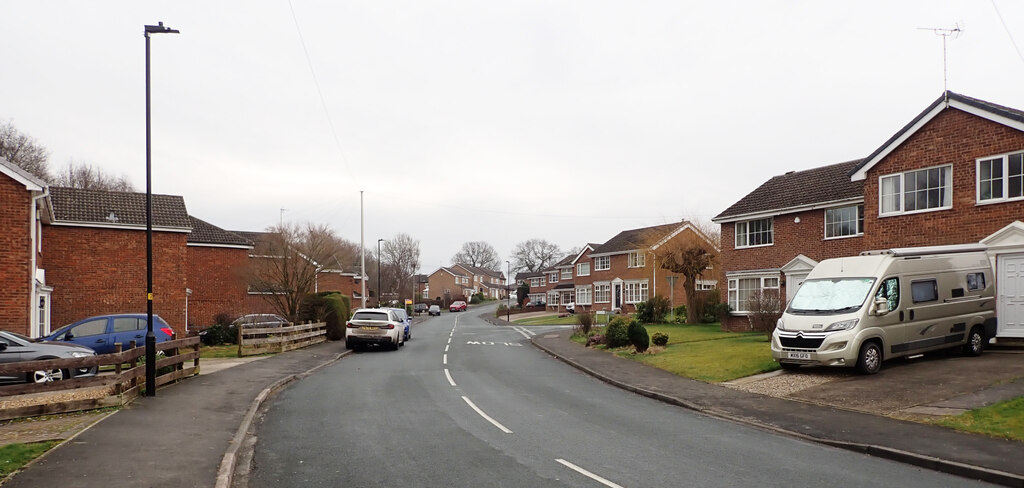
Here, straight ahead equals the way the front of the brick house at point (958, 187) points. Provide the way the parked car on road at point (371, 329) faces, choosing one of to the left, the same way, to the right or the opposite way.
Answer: to the right

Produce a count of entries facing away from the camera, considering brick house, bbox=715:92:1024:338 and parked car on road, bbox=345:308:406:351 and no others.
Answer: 1

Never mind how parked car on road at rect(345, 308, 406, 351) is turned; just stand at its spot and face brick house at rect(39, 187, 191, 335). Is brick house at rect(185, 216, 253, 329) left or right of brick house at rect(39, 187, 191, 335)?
right

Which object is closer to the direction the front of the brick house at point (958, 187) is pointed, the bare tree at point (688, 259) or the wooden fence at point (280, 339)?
the wooden fence

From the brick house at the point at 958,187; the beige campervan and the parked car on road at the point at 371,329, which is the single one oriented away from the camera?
the parked car on road

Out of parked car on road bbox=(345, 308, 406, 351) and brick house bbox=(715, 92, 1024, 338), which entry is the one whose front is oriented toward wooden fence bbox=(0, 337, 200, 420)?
the brick house

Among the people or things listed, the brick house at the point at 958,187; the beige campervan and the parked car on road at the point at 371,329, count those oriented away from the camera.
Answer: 1

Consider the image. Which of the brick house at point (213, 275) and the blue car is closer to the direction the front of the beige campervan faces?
the blue car

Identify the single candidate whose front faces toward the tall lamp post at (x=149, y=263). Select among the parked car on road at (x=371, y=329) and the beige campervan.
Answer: the beige campervan

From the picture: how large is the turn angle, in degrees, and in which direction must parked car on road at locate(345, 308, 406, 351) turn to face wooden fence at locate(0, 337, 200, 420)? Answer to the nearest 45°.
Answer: approximately 180°

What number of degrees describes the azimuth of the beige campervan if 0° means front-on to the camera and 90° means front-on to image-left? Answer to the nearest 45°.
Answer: approximately 45°

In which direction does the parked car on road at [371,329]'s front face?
away from the camera

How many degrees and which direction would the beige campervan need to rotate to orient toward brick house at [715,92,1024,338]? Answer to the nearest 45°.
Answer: approximately 135° to its right

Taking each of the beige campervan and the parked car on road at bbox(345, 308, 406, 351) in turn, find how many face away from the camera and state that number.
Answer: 1
